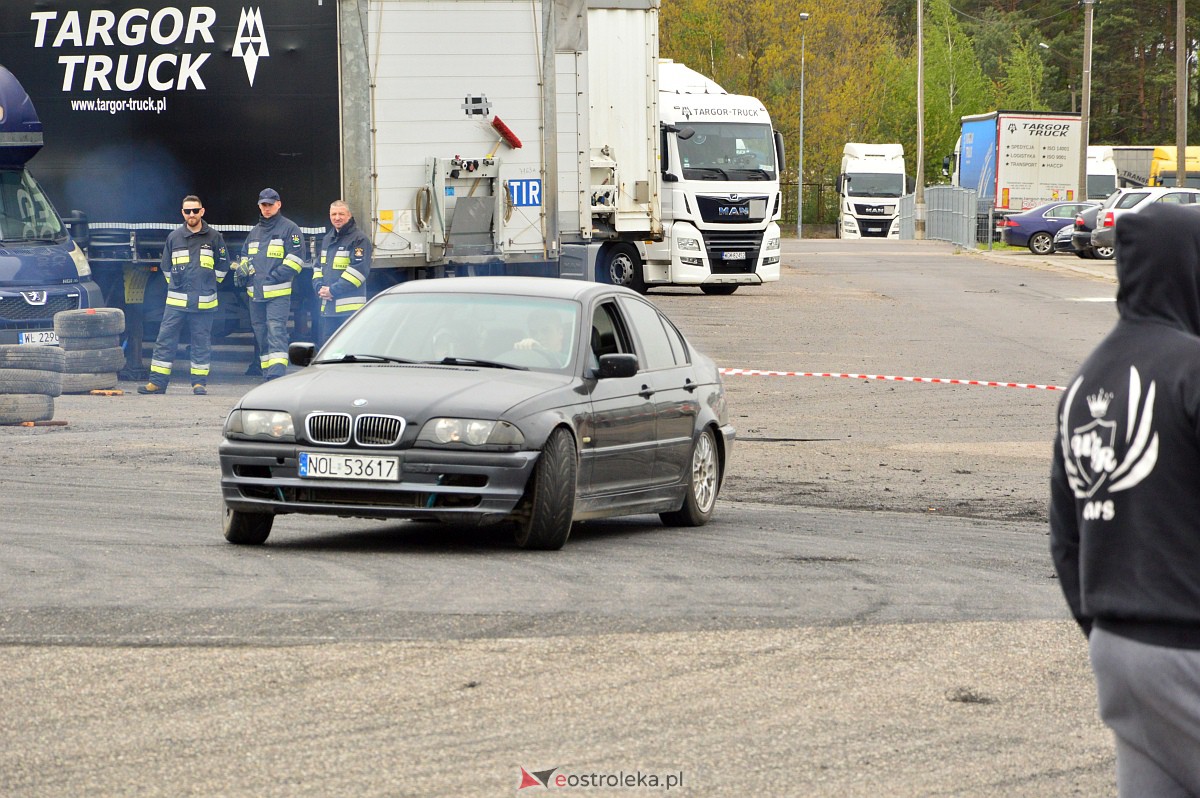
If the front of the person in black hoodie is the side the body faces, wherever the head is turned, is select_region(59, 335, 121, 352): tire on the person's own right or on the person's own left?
on the person's own left

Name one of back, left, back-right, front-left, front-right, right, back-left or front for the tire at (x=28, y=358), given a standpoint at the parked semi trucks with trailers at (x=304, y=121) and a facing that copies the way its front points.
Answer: right

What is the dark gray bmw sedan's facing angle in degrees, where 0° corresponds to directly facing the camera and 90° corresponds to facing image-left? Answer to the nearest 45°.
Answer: approximately 45°

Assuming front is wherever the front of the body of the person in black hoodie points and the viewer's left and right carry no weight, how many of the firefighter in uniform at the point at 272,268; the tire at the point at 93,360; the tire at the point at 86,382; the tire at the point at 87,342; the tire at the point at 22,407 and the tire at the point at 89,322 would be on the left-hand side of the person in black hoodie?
6

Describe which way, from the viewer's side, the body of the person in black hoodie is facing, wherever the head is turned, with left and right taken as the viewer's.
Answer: facing away from the viewer and to the right of the viewer

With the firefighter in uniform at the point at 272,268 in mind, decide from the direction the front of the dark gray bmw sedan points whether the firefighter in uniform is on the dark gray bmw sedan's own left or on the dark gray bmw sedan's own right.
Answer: on the dark gray bmw sedan's own right

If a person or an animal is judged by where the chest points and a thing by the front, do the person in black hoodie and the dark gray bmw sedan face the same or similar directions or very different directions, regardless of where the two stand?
very different directions

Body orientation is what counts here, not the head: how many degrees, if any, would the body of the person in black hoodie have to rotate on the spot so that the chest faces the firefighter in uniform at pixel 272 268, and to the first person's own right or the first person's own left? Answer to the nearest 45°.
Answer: approximately 90° to the first person's own left

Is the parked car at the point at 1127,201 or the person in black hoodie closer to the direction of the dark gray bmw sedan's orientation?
the person in black hoodie

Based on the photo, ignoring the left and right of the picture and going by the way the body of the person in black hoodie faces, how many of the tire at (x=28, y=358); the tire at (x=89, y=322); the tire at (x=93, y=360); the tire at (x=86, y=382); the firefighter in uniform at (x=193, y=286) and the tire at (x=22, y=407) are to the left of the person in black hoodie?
6

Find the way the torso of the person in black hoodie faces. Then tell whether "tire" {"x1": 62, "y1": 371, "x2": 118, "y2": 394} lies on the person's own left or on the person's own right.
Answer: on the person's own left
